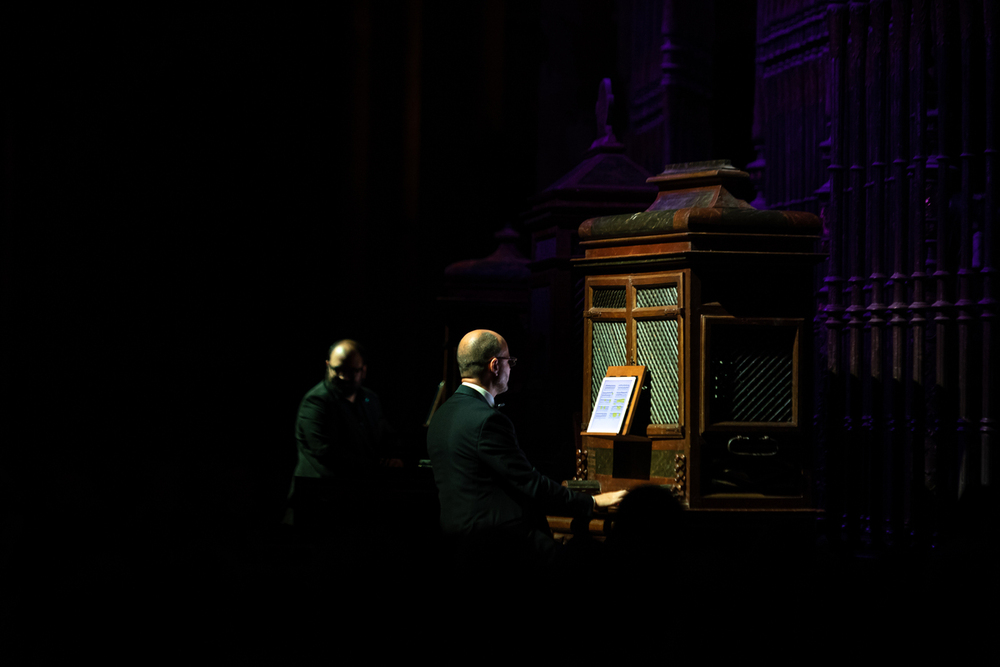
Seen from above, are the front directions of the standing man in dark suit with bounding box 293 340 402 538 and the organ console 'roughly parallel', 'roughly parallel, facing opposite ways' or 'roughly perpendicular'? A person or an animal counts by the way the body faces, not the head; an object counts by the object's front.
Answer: roughly perpendicular

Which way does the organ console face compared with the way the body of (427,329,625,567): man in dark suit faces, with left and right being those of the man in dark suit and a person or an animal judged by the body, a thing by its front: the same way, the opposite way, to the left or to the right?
the opposite way

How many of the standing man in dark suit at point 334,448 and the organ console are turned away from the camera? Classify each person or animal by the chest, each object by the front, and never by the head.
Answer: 0

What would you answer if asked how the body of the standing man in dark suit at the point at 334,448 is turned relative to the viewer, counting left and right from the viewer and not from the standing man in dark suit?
facing the viewer and to the right of the viewer

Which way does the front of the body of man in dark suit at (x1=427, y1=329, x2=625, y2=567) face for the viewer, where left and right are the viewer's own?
facing away from the viewer and to the right of the viewer

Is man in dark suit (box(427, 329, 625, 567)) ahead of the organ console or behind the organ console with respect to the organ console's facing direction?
ahead

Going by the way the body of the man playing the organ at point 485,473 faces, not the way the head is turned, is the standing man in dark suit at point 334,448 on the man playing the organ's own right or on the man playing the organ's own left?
on the man playing the organ's own left

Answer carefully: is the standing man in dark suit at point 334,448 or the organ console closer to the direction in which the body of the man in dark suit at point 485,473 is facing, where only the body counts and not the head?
the organ console

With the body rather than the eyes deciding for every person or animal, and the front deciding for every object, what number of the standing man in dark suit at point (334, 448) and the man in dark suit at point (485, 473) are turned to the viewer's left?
0

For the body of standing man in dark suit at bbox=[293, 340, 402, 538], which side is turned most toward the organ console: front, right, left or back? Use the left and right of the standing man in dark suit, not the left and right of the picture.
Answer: front

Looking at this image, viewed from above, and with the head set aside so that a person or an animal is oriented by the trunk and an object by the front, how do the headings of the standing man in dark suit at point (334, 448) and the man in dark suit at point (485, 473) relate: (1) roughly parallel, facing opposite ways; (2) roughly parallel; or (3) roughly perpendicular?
roughly perpendicular
